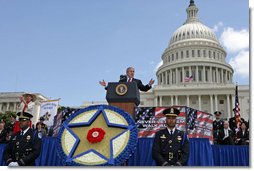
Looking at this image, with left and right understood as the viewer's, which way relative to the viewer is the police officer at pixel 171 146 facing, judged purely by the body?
facing the viewer

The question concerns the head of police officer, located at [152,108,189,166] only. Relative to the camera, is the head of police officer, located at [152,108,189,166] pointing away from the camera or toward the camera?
toward the camera

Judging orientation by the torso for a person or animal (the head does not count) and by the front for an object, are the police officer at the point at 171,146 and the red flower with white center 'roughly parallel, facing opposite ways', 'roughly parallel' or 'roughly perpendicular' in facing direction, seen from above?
roughly parallel

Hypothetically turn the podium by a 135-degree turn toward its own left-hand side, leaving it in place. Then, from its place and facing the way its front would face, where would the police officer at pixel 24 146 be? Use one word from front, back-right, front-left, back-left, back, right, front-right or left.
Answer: back

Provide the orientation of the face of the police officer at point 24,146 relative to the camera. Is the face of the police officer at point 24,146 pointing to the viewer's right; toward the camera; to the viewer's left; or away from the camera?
toward the camera

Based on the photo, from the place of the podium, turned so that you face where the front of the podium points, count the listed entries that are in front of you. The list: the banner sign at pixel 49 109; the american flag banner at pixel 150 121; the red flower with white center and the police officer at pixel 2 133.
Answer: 1

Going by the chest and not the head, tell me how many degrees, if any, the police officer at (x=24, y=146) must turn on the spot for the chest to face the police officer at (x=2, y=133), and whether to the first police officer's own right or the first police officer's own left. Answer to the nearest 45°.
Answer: approximately 135° to the first police officer's own right

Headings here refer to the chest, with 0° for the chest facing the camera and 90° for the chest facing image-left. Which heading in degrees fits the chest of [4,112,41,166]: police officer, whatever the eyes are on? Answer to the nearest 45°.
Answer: approximately 45°

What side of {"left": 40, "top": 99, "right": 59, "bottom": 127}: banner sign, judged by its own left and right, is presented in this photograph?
front

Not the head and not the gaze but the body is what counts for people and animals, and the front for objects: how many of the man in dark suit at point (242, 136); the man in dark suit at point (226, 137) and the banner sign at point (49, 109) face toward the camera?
3

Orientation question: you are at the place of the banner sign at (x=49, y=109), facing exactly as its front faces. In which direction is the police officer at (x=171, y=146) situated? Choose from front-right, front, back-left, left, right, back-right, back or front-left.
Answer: front

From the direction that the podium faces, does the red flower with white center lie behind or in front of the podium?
in front

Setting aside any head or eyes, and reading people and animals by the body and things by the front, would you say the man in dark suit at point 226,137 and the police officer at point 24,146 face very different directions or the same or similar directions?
same or similar directions

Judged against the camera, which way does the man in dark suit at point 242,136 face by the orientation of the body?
toward the camera
